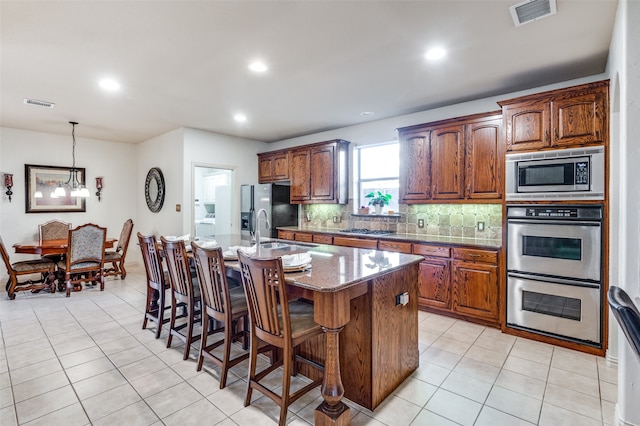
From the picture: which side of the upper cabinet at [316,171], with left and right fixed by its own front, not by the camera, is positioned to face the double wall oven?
left

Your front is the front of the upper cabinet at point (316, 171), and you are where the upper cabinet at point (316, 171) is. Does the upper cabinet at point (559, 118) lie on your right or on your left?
on your left

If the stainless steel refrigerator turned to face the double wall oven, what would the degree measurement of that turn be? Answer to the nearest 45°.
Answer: approximately 90° to its left

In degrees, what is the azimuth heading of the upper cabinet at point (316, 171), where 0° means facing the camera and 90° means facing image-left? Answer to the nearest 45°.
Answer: approximately 45°

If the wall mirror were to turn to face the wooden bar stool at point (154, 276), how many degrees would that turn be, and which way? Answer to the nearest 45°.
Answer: approximately 45° to its left

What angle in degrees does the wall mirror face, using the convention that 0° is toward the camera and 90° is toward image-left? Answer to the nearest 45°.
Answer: approximately 45°

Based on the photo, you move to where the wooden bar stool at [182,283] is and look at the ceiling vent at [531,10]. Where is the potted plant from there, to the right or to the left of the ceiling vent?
left

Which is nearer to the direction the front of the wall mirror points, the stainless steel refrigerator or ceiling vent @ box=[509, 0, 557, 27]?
the ceiling vent
